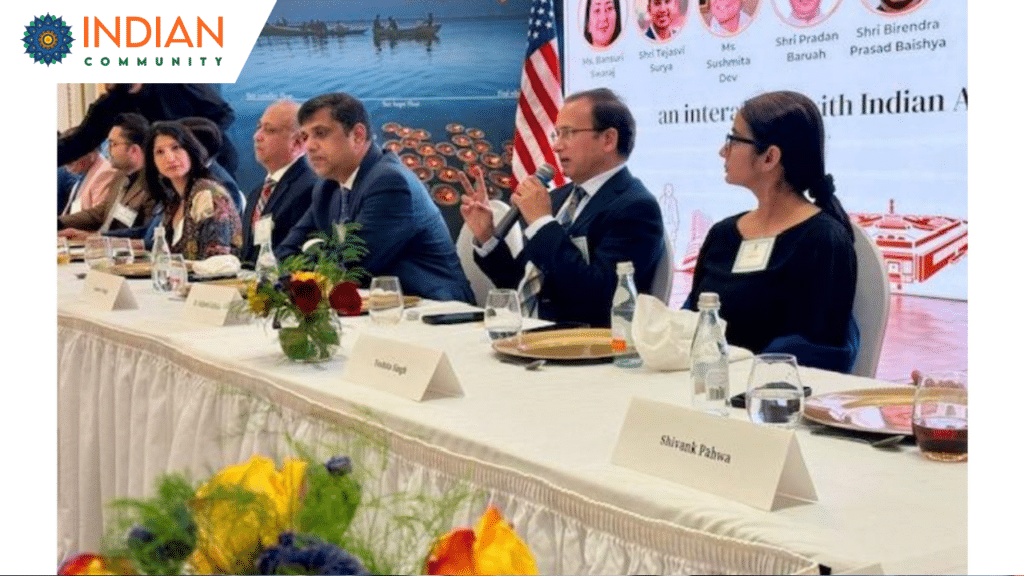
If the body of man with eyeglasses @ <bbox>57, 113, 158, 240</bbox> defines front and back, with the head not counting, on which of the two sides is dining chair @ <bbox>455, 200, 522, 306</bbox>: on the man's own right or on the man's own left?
on the man's own left

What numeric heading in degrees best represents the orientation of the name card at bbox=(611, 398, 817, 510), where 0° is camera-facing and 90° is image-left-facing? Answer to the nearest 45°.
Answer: approximately 45°

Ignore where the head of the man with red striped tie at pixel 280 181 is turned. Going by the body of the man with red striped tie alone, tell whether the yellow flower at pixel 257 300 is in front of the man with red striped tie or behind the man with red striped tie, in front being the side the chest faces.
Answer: in front

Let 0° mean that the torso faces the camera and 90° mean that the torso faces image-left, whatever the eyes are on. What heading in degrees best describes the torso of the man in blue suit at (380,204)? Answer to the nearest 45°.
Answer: approximately 45°

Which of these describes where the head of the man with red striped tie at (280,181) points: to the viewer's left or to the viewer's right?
to the viewer's left

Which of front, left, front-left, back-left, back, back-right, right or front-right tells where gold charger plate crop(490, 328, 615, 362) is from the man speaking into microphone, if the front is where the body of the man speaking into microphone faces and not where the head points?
front-left

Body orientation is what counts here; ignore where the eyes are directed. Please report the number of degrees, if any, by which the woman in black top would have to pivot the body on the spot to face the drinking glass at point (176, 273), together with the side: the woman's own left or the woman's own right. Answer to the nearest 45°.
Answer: approximately 45° to the woman's own right

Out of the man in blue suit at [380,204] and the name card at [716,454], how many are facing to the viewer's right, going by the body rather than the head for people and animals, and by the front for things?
0

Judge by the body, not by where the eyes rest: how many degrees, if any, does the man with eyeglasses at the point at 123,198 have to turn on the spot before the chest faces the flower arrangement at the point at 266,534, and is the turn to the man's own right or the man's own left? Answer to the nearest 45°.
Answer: approximately 45° to the man's own left

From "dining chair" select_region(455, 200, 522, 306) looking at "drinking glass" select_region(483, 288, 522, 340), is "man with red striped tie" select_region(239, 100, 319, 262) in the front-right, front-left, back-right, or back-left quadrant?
back-right

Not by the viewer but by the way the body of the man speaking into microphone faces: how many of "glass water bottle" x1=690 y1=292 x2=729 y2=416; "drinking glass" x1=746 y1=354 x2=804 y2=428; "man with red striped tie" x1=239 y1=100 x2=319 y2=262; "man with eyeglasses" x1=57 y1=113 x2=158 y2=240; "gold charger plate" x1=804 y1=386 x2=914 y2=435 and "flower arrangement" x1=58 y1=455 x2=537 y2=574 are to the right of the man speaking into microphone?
2

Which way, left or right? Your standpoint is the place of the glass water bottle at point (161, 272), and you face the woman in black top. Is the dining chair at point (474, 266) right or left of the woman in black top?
left
